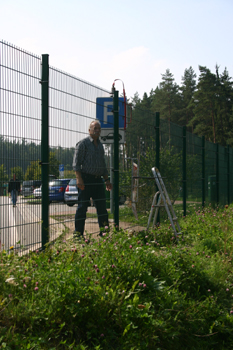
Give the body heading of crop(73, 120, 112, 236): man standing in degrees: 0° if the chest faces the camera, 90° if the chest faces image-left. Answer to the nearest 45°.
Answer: approximately 315°

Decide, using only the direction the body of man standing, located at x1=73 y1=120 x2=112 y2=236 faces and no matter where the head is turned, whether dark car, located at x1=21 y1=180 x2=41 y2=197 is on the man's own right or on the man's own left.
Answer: on the man's own right

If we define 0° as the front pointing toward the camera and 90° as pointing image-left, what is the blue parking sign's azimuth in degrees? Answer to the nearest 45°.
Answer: approximately 0°

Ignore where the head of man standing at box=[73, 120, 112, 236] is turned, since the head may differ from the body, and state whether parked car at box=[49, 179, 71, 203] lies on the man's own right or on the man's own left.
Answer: on the man's own right
